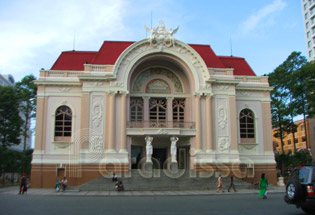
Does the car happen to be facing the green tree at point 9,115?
no

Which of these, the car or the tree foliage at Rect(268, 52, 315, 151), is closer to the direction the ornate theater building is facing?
the car

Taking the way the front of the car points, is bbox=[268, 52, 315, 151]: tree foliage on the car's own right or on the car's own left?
on the car's own left

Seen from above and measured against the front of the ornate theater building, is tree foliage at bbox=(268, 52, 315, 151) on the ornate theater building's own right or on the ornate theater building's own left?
on the ornate theater building's own left

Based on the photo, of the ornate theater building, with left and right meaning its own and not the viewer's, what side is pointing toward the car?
front

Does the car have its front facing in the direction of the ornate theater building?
no

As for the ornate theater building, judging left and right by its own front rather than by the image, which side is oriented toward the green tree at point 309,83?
left

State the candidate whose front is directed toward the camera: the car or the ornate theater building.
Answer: the ornate theater building

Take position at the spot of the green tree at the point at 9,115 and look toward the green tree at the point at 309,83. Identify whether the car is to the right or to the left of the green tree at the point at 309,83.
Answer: right

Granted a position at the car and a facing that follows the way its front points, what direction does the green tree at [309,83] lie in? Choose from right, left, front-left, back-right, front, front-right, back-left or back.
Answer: front-left

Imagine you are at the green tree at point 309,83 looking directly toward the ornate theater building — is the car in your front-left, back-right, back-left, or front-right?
front-left

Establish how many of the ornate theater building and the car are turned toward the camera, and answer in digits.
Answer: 1

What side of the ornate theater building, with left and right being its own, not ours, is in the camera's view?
front

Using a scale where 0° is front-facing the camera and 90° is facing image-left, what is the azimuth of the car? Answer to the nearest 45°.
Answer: approximately 225°
